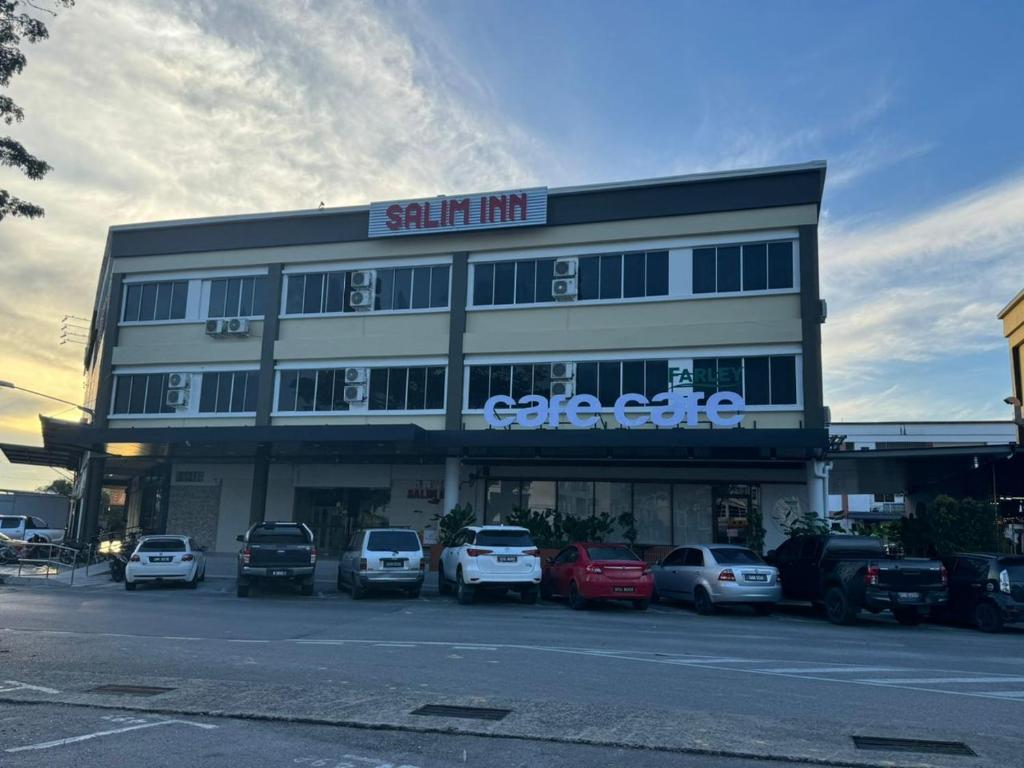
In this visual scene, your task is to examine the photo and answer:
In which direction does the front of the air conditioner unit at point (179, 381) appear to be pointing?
toward the camera

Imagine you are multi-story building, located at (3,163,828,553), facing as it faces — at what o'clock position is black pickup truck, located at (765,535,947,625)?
The black pickup truck is roughly at 11 o'clock from the multi-story building.

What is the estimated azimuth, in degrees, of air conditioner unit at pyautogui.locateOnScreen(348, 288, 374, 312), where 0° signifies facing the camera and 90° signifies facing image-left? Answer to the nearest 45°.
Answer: approximately 0°

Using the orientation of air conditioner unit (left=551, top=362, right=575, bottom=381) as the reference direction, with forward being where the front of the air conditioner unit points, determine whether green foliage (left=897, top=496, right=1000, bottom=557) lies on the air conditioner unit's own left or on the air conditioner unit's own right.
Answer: on the air conditioner unit's own left

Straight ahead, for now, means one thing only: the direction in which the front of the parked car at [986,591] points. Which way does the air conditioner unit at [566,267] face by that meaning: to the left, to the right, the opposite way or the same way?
the opposite way

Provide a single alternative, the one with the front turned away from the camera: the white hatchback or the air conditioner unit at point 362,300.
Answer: the white hatchback

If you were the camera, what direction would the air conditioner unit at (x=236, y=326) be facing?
facing the viewer

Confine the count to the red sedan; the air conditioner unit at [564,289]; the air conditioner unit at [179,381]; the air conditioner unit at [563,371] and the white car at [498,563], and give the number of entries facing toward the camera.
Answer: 3

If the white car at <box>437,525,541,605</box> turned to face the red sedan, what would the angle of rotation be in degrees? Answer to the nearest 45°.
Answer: approximately 135° to its right

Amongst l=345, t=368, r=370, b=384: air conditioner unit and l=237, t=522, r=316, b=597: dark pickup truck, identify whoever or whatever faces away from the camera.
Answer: the dark pickup truck

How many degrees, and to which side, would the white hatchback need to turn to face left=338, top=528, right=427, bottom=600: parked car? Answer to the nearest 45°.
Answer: approximately 135° to its right

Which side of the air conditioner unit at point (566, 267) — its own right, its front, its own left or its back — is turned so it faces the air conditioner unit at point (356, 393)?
right
